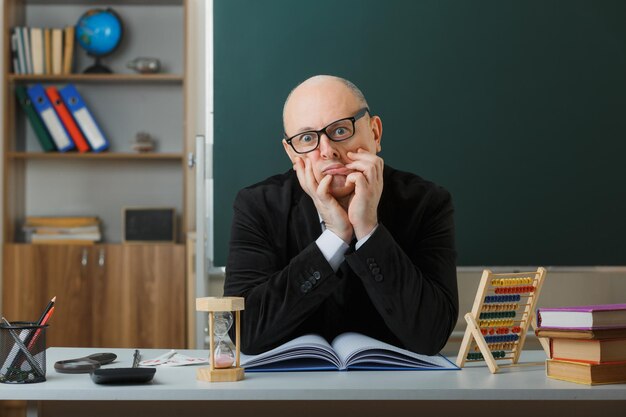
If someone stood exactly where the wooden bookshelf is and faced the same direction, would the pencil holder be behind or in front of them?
in front

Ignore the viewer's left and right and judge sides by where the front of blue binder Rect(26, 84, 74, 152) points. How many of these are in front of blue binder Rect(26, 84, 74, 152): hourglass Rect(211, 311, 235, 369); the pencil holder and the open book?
3

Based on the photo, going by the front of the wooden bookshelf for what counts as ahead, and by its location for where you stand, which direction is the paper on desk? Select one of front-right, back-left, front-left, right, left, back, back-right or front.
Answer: front

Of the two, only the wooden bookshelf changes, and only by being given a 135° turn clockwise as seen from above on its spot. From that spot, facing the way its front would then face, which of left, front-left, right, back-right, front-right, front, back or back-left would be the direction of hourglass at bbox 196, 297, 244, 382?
back-left

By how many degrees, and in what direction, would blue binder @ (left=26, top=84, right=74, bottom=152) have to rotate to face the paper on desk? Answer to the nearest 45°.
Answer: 0° — it already faces it

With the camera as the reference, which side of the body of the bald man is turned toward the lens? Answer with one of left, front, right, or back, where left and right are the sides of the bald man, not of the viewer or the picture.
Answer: front

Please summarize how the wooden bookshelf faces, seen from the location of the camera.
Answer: facing the viewer

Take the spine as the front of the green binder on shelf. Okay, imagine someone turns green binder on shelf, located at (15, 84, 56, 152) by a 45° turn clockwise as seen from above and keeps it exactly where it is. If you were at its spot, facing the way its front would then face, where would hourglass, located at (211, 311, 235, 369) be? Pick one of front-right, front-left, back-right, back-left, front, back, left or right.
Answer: front-left

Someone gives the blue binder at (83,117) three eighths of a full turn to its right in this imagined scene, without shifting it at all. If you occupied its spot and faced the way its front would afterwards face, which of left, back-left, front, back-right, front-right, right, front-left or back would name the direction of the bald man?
back-left
